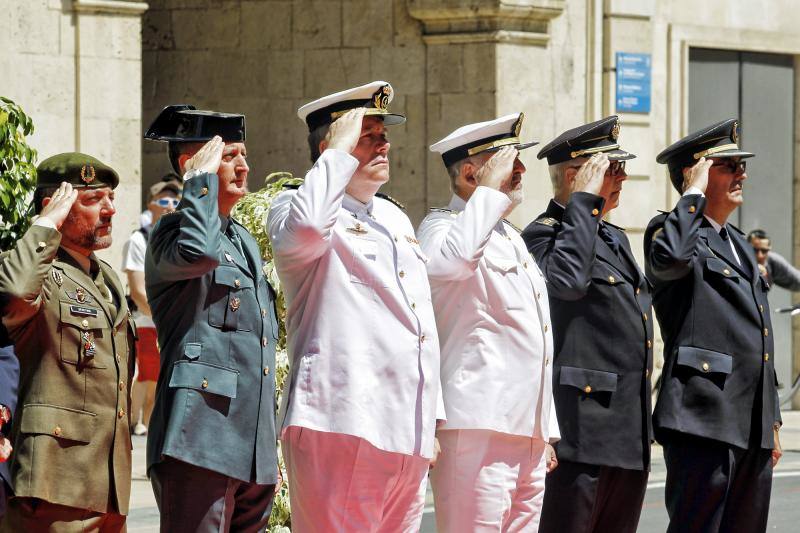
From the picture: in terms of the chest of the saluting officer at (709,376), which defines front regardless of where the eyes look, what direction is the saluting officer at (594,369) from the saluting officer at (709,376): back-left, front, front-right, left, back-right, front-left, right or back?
right

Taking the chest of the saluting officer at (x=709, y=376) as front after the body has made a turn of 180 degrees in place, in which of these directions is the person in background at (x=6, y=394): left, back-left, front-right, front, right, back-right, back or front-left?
left

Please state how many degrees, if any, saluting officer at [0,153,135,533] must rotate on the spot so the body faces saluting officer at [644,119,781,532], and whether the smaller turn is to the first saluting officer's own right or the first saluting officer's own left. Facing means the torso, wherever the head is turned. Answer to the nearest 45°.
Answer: approximately 45° to the first saluting officer's own left

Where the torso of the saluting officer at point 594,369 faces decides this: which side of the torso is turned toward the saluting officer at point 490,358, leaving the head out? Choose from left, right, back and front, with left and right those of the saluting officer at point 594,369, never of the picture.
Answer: right

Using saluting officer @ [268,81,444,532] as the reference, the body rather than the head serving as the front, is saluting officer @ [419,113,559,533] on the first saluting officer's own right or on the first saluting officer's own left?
on the first saluting officer's own left
